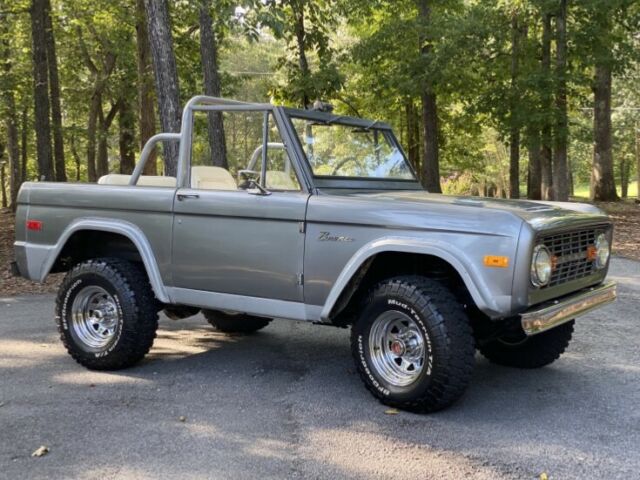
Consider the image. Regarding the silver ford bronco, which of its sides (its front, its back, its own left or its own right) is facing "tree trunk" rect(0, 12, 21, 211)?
back

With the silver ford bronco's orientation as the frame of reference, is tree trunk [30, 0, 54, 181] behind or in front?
behind

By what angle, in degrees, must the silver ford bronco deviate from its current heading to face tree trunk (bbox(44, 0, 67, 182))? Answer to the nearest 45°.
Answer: approximately 180°

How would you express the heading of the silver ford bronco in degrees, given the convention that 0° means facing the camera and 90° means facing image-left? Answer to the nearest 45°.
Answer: approximately 315°

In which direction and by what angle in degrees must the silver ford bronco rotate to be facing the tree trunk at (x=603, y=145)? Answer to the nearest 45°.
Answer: approximately 90° to its left

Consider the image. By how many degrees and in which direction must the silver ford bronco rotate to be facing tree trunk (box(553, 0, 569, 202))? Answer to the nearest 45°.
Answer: approximately 90° to its left

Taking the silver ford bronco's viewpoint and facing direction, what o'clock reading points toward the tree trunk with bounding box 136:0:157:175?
The tree trunk is roughly at 7 o'clock from the silver ford bronco.
